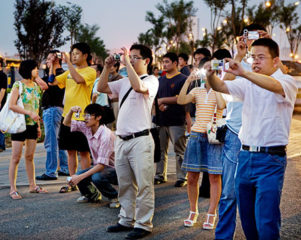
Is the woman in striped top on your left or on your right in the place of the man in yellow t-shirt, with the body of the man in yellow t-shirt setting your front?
on your left

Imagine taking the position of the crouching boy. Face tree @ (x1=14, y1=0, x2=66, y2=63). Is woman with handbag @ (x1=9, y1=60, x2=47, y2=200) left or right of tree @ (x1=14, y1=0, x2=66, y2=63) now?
left

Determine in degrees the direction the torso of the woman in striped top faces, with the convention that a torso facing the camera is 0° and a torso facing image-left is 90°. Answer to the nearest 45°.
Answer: approximately 0°

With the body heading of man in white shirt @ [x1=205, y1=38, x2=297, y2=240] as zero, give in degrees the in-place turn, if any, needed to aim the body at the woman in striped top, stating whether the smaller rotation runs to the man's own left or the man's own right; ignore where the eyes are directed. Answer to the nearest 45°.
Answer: approximately 135° to the man's own right

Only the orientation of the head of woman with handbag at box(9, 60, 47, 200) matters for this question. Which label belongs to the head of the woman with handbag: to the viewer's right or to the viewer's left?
to the viewer's right

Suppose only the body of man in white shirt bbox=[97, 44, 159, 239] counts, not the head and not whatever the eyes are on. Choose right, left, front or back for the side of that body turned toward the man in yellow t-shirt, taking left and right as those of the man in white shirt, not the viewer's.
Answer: right

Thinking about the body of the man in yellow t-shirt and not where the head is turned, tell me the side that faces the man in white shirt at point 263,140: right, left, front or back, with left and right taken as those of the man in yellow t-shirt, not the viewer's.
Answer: left

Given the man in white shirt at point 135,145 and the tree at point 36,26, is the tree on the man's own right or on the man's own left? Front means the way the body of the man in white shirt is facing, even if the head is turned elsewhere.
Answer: on the man's own right

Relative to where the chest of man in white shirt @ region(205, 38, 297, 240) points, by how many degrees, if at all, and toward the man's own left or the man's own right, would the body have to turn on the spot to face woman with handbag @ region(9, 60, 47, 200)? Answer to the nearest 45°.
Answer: approximately 90° to the man's own right

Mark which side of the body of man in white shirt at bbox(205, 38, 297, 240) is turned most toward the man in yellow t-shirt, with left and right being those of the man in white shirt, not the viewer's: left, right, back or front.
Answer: right
